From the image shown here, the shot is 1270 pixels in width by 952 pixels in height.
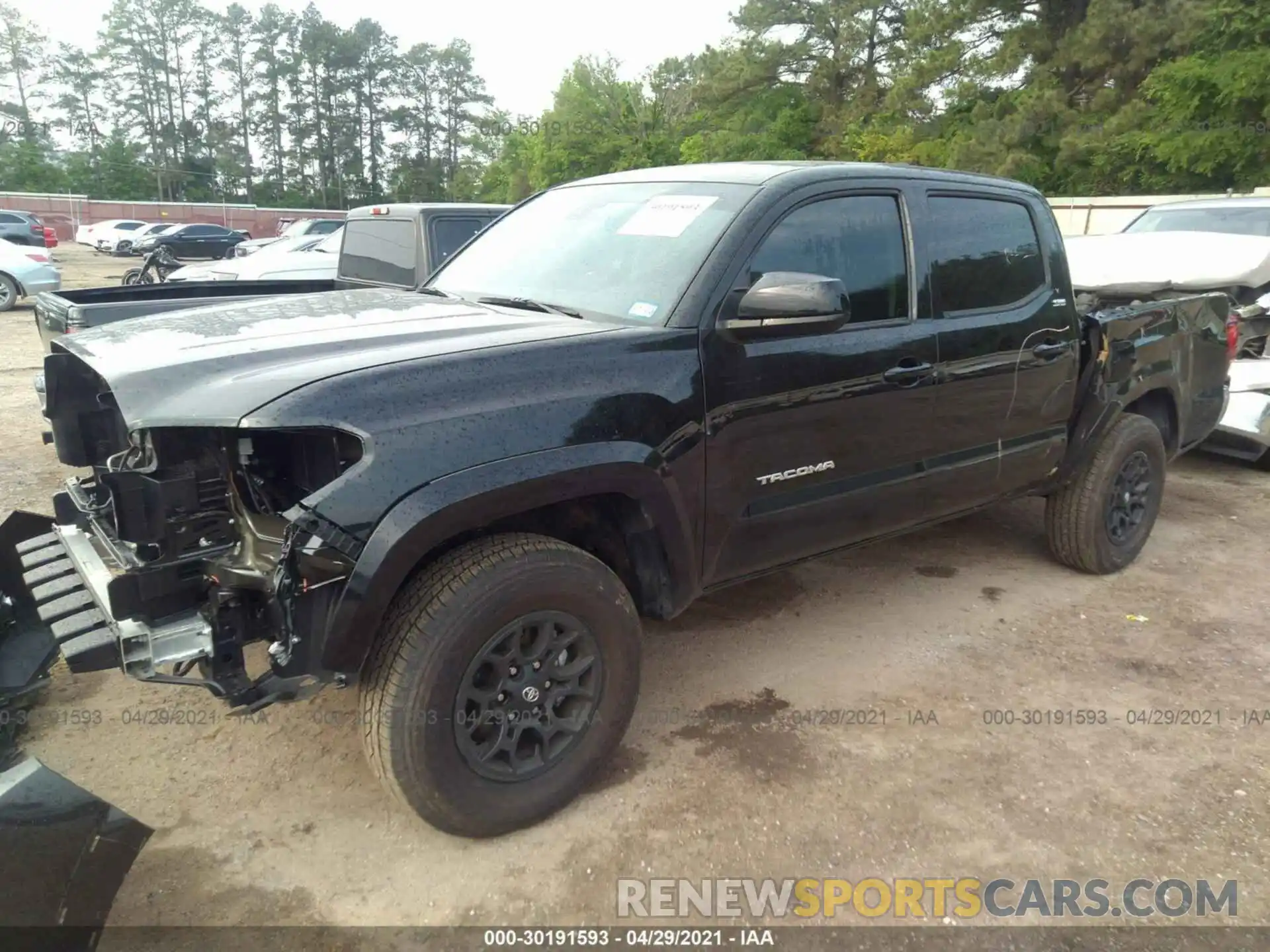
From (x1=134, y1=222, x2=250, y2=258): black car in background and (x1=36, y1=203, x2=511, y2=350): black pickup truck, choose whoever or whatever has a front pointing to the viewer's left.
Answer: the black car in background

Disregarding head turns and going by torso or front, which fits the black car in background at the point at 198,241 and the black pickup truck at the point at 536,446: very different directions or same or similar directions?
same or similar directions

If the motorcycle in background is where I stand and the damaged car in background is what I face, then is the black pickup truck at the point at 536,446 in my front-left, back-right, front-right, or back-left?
front-right

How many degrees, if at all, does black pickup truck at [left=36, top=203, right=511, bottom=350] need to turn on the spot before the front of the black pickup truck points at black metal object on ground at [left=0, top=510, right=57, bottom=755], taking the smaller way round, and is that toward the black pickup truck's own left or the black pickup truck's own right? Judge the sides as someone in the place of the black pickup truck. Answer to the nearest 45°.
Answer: approximately 135° to the black pickup truck's own right

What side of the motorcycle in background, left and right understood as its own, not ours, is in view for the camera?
left

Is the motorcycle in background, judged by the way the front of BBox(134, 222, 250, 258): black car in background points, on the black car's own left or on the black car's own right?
on the black car's own left

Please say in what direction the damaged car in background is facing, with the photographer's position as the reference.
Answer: facing the viewer and to the left of the viewer

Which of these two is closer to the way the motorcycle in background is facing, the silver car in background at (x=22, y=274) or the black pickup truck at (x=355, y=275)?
the silver car in background

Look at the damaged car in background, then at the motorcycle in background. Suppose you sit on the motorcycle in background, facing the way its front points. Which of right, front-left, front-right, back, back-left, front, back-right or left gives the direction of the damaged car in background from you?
back-left

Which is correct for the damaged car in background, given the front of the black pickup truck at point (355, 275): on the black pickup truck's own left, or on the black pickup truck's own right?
on the black pickup truck's own right

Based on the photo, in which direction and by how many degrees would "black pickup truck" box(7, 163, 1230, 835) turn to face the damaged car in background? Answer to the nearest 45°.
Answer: approximately 180°

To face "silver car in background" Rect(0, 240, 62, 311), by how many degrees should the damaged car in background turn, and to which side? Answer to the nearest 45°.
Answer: approximately 45° to its right

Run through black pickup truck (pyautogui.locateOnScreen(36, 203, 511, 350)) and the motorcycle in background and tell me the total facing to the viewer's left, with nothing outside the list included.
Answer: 1

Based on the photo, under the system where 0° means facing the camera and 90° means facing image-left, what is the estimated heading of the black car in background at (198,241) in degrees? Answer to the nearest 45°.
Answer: approximately 90°

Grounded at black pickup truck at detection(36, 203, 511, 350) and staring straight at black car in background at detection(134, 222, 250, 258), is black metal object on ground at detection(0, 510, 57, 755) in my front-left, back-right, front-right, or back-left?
back-left

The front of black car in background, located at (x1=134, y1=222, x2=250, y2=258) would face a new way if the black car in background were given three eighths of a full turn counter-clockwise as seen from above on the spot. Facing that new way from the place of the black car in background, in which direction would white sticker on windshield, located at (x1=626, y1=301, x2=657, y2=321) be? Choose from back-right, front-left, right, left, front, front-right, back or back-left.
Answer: front-right
